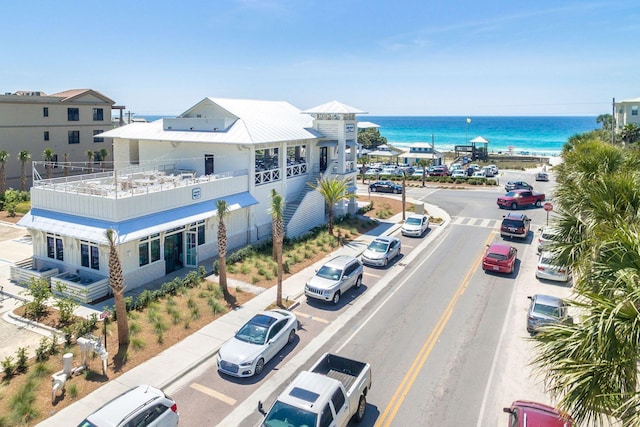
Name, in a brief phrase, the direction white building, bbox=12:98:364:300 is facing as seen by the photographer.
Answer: facing the viewer and to the right of the viewer

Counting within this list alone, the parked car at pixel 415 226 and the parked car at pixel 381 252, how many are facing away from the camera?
0

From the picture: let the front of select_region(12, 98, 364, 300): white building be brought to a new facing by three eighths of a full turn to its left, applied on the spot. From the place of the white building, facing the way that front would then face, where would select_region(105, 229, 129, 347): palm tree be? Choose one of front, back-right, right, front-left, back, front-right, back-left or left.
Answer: back

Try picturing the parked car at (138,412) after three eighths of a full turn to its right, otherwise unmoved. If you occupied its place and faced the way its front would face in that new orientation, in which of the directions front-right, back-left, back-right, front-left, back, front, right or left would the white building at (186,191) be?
front

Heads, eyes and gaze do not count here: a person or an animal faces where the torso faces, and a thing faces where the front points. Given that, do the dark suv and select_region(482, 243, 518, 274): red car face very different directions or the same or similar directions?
same or similar directions

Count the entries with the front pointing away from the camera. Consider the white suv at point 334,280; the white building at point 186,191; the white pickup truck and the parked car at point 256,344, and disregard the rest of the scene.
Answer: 0

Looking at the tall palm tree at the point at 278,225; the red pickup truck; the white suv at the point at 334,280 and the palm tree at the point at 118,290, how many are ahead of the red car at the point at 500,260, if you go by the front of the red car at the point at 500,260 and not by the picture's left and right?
1

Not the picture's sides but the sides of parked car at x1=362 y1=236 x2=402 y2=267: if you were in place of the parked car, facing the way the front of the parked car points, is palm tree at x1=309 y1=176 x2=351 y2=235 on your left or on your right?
on your right

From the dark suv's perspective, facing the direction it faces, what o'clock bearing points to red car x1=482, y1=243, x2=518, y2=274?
The red car is roughly at 6 o'clock from the dark suv.
